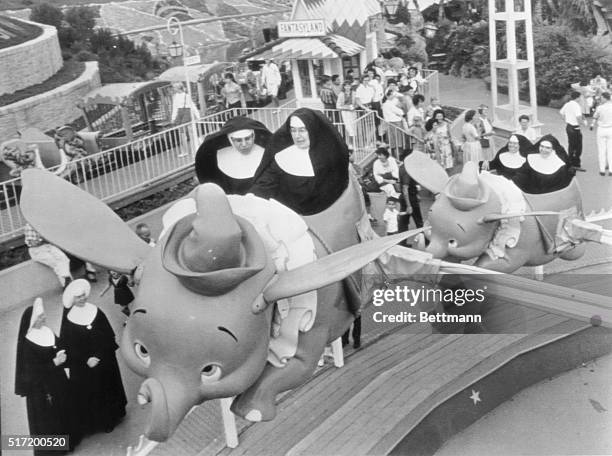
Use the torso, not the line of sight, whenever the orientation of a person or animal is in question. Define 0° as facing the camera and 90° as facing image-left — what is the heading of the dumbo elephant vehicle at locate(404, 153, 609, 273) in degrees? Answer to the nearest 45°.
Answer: approximately 45°

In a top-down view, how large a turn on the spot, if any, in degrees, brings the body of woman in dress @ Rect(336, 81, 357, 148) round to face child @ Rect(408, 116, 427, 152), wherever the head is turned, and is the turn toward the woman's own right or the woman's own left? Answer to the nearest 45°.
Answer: approximately 45° to the woman's own left

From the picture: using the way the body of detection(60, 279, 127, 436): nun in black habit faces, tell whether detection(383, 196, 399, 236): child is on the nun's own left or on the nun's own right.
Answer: on the nun's own left

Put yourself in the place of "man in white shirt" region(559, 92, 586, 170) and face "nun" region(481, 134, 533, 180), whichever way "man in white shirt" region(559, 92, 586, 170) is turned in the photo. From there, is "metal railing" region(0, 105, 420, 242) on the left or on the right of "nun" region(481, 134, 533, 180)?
right

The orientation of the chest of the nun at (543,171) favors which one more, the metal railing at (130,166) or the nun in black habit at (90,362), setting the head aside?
the nun in black habit

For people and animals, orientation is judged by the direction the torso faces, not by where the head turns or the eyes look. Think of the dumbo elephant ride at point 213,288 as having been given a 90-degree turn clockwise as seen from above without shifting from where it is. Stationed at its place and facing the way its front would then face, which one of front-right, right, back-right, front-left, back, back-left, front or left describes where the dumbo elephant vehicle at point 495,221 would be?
right
